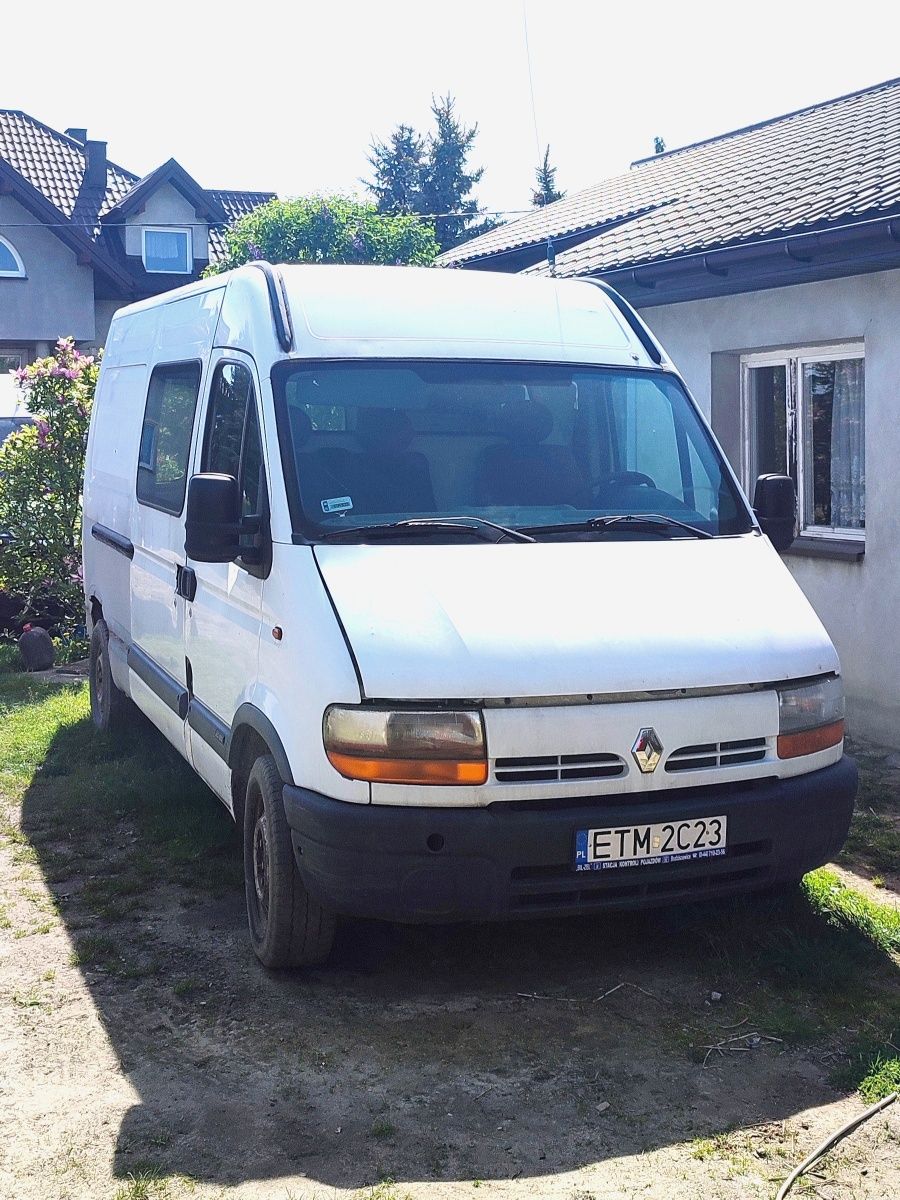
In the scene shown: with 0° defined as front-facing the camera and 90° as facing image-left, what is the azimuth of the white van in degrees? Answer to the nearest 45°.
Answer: approximately 315°

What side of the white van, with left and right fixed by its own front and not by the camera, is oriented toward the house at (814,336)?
left

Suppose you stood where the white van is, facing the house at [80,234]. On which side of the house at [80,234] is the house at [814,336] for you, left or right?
right

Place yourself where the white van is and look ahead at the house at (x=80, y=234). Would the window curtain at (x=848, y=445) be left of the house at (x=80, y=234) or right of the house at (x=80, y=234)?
right

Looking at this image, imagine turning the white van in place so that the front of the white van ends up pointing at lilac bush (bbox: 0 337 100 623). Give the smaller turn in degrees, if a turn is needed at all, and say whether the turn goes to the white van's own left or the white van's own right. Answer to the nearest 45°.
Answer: approximately 180°

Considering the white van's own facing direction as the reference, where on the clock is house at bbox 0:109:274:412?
The house is roughly at 7 o'clock from the white van.

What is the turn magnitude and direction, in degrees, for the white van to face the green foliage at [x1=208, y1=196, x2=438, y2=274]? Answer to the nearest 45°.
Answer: approximately 135° to its left
